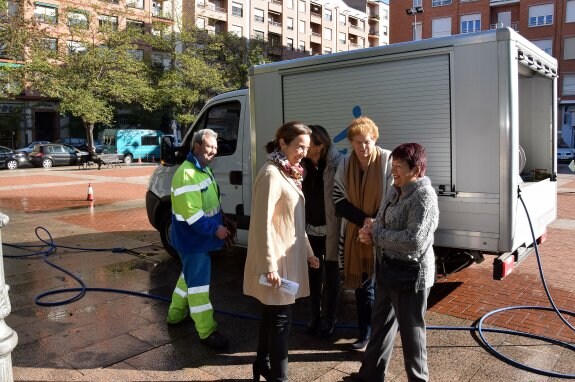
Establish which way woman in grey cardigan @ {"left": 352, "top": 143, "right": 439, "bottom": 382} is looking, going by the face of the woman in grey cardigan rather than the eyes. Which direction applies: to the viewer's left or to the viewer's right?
to the viewer's left

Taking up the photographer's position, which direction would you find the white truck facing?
facing away from the viewer and to the left of the viewer

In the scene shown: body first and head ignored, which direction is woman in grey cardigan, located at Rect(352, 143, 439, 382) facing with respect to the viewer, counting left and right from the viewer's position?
facing to the left of the viewer

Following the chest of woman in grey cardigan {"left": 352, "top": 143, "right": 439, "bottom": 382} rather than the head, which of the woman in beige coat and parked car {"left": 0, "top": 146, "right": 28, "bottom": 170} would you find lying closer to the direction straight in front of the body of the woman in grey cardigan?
the woman in beige coat

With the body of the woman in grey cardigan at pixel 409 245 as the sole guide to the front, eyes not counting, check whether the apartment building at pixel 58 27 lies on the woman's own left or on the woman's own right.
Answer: on the woman's own right

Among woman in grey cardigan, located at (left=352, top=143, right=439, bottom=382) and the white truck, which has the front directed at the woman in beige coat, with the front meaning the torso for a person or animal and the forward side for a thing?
the woman in grey cardigan

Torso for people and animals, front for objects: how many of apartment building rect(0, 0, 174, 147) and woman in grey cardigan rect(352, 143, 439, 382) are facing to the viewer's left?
1

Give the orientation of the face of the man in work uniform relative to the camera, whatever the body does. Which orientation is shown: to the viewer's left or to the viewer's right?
to the viewer's right

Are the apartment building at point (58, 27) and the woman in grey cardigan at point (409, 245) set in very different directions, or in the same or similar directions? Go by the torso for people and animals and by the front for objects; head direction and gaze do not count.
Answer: very different directions

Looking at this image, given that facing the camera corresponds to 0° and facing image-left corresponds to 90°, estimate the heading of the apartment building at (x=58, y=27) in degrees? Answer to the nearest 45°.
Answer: approximately 315°

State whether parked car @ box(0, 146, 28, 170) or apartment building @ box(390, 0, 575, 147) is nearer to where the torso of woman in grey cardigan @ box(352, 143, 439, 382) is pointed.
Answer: the parked car

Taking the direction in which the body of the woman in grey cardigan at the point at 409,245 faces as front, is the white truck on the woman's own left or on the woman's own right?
on the woman's own right
